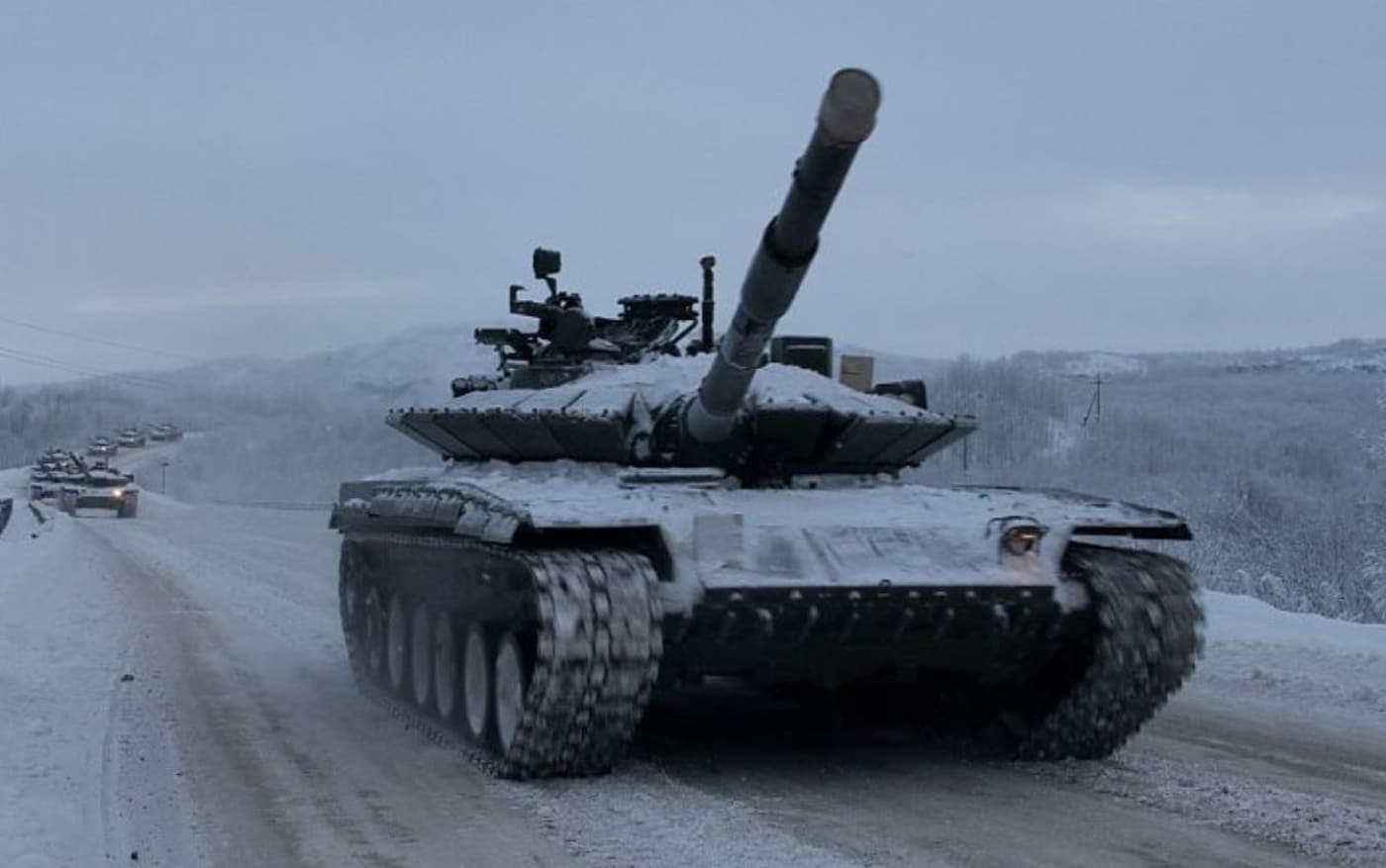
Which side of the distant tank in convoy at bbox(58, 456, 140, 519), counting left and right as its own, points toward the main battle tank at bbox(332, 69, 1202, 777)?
front

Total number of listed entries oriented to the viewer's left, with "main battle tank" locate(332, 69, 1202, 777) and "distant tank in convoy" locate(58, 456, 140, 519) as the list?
0

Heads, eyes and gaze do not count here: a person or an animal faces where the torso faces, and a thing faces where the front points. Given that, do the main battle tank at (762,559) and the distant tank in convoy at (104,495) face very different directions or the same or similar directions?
same or similar directions

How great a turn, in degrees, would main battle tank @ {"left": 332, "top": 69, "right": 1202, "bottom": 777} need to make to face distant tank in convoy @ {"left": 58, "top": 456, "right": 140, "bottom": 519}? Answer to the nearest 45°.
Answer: approximately 180°

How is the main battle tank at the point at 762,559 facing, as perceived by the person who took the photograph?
facing the viewer and to the right of the viewer

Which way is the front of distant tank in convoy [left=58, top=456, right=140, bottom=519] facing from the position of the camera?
facing the viewer
